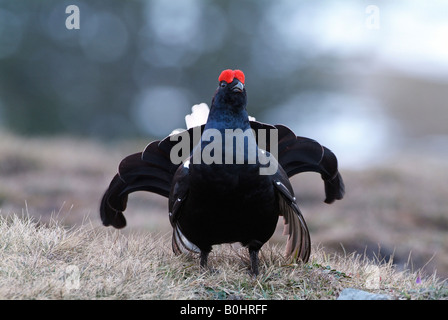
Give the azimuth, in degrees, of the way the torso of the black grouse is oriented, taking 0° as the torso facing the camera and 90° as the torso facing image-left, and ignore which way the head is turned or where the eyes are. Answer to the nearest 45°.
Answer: approximately 0°
